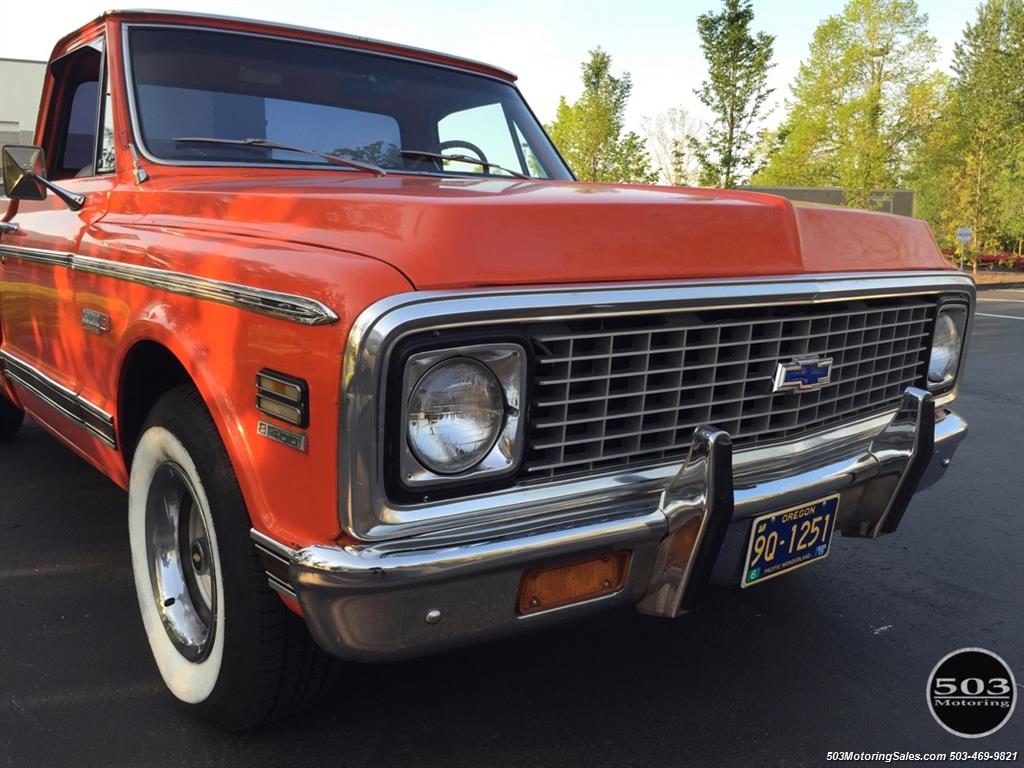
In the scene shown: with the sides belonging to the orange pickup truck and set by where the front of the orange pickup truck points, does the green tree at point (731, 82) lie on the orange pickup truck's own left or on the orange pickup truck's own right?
on the orange pickup truck's own left

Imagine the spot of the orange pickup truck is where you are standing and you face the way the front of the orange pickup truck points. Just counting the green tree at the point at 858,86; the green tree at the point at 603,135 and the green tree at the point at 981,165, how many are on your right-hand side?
0

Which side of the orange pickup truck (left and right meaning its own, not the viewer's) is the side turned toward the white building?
back

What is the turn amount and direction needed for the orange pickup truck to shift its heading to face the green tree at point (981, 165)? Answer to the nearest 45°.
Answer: approximately 90° to its left

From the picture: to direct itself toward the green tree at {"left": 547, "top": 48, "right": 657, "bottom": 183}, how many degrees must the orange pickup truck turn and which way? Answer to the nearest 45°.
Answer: approximately 135° to its left

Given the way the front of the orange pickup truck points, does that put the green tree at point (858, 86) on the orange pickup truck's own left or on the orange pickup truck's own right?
on the orange pickup truck's own left

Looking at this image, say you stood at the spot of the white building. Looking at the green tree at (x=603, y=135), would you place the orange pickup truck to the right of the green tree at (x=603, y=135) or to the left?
right

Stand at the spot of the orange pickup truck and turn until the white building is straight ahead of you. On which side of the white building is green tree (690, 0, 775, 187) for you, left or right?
right

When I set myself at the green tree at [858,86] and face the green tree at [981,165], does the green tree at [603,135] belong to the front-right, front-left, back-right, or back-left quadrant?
back-right
